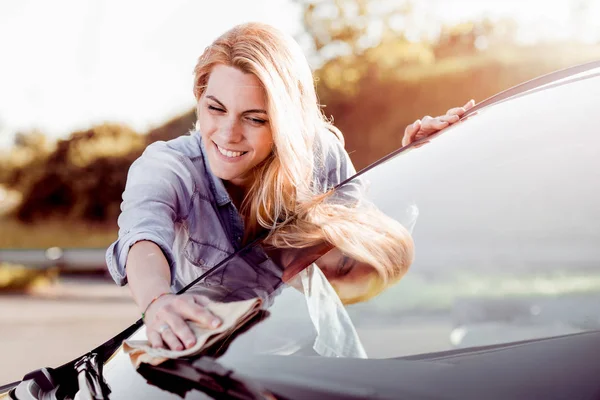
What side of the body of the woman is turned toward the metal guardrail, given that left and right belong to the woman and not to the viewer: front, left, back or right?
back

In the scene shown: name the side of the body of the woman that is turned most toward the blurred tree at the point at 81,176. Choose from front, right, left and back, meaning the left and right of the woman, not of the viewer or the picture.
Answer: back

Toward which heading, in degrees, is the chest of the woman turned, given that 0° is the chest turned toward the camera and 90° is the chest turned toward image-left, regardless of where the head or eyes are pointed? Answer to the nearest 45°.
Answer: approximately 0°
